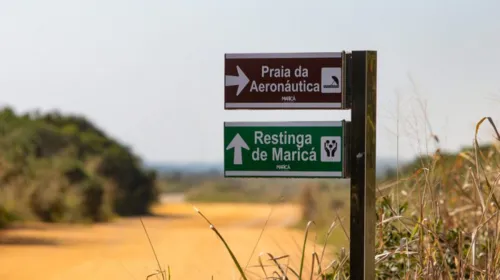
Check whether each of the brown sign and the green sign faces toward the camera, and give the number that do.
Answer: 2

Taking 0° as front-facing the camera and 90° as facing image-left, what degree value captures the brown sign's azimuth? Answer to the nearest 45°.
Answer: approximately 0°

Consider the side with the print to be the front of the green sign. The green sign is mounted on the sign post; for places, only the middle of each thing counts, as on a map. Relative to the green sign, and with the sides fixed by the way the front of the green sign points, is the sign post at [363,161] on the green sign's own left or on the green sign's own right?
on the green sign's own left

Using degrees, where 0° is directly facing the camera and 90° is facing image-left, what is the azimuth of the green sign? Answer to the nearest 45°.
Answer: approximately 0°
